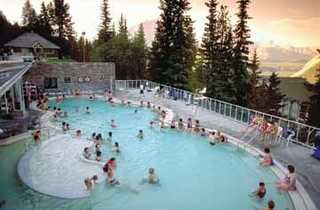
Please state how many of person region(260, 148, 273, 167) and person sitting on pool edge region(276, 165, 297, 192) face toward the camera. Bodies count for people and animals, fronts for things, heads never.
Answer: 0

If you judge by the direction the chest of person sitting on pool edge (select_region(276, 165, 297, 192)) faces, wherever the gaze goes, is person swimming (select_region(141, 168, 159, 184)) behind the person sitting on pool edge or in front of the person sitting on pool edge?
in front

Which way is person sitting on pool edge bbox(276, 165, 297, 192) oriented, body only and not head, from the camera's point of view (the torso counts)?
to the viewer's left
